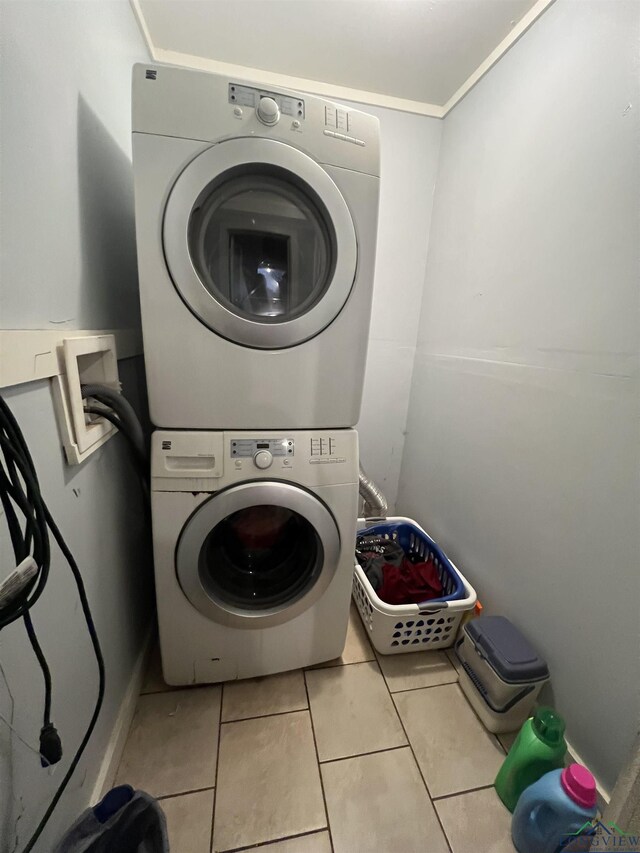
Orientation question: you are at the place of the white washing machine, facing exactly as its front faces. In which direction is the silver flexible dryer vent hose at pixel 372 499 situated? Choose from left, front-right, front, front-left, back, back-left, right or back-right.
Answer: back-left

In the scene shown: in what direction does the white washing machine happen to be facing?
toward the camera

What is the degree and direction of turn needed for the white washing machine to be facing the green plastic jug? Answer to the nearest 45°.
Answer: approximately 45° to its left
